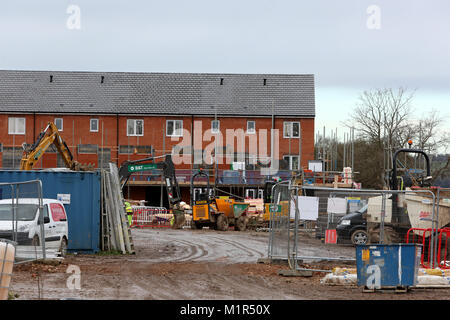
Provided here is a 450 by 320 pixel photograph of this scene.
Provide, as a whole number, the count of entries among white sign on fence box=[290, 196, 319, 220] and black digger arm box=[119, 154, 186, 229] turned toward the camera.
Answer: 1

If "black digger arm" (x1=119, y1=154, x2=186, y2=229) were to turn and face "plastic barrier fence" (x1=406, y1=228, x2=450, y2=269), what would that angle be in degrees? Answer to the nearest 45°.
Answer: approximately 90° to its right

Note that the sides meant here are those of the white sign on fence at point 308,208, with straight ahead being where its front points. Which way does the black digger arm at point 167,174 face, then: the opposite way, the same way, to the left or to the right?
to the left

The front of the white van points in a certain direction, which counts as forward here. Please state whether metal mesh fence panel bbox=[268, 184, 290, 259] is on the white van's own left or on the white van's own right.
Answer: on the white van's own left

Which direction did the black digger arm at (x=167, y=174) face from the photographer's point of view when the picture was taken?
facing to the right of the viewer

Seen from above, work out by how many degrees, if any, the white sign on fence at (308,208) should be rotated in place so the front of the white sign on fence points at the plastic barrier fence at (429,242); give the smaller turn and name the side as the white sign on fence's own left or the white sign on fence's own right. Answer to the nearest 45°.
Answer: approximately 90° to the white sign on fence's own left

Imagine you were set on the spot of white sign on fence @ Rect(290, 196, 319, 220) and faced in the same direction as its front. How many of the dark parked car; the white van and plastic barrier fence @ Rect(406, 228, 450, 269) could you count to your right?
1
